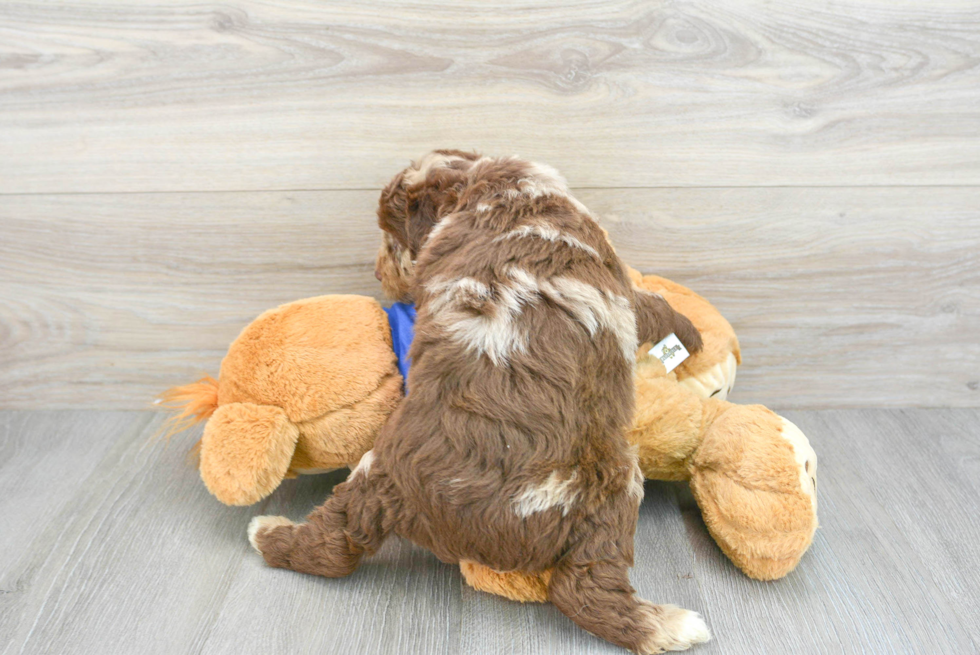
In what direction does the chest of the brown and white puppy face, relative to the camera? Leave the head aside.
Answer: away from the camera
